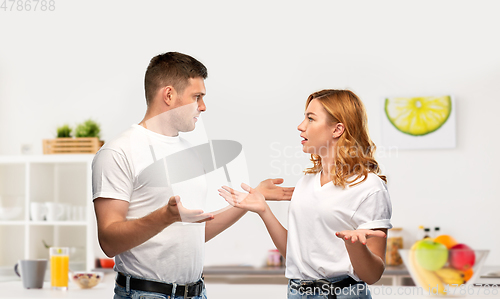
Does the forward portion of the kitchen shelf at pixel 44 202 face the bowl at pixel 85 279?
yes

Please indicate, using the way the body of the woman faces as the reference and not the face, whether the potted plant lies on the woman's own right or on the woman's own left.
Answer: on the woman's own right

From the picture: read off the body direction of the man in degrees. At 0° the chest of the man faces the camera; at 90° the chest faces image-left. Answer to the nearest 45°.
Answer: approximately 315°

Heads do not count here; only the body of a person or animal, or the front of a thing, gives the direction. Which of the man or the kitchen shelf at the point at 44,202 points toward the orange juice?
the kitchen shelf

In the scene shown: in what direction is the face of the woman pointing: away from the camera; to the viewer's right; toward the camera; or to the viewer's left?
to the viewer's left

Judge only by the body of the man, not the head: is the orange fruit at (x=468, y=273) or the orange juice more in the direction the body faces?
the orange fruit

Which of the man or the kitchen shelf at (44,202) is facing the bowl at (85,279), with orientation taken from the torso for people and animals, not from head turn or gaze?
the kitchen shelf

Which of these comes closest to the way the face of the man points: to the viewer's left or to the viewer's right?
to the viewer's right
